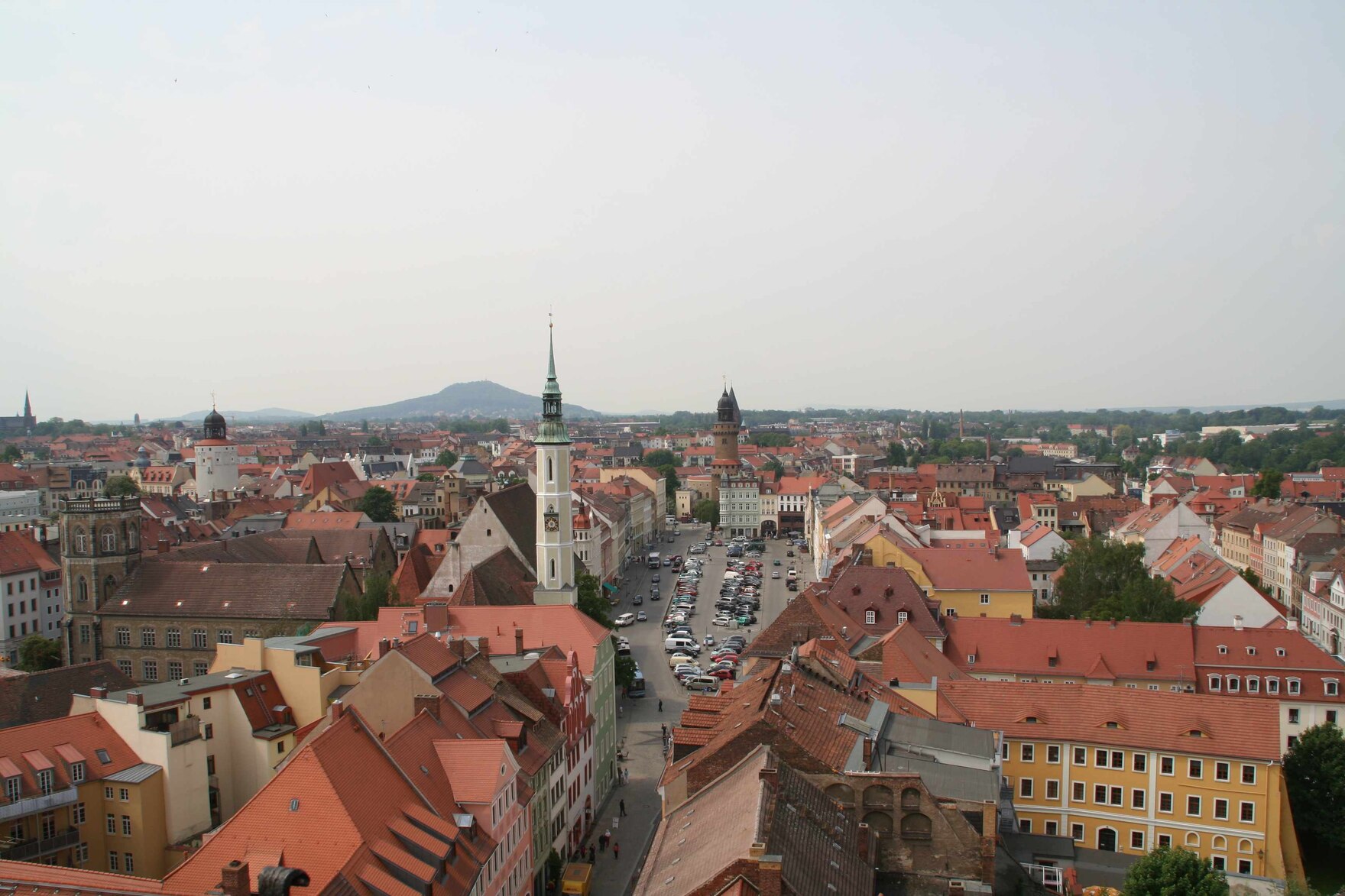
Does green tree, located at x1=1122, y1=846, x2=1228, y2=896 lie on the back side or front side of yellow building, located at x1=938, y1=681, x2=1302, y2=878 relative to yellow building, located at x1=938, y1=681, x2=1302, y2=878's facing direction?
on the front side

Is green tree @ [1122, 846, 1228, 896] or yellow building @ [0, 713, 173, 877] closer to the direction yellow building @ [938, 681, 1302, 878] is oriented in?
the green tree

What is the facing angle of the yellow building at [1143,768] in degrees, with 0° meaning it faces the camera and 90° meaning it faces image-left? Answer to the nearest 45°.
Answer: approximately 0°

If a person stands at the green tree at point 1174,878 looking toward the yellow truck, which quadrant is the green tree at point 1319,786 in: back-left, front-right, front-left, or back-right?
back-right

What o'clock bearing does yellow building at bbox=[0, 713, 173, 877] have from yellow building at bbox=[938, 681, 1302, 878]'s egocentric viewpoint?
yellow building at bbox=[0, 713, 173, 877] is roughly at 2 o'clock from yellow building at bbox=[938, 681, 1302, 878].

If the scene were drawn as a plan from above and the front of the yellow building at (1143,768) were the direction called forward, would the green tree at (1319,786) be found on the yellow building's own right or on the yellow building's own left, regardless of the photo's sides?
on the yellow building's own left
